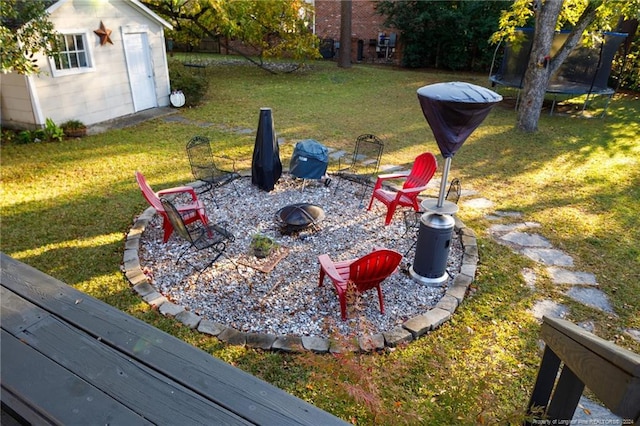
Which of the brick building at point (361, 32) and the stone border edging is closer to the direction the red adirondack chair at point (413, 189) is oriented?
the stone border edging

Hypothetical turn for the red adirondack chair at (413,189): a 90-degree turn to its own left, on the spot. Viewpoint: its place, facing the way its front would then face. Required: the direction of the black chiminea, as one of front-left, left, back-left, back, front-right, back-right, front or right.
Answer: back-right

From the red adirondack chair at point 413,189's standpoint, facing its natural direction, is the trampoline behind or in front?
behind

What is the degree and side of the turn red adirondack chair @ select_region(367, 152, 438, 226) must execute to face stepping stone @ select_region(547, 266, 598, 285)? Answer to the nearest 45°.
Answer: approximately 90° to its left

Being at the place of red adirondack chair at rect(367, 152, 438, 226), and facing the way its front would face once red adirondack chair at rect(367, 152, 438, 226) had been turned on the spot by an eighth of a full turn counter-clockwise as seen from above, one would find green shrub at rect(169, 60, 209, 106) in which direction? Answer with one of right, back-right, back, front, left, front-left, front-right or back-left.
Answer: back-right

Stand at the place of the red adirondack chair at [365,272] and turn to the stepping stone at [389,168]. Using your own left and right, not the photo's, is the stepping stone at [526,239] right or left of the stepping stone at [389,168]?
right

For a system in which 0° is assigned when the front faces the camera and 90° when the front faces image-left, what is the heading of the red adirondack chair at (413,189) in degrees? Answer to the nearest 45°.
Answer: approximately 45°

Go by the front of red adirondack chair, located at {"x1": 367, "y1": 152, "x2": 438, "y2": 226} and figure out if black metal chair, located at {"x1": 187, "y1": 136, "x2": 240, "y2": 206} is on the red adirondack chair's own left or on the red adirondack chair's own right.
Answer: on the red adirondack chair's own right

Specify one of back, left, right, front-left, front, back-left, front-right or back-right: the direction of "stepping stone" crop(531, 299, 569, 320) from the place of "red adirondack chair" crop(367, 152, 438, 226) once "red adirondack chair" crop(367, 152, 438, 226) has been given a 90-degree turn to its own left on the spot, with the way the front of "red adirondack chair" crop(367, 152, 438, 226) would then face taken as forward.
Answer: front

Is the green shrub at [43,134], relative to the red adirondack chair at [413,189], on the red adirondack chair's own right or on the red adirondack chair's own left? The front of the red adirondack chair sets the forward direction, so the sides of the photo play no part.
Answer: on the red adirondack chair's own right

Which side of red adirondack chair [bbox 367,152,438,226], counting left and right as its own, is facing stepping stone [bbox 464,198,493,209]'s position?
back

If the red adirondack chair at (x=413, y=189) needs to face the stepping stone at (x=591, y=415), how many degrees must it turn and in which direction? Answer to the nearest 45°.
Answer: approximately 90° to its left
